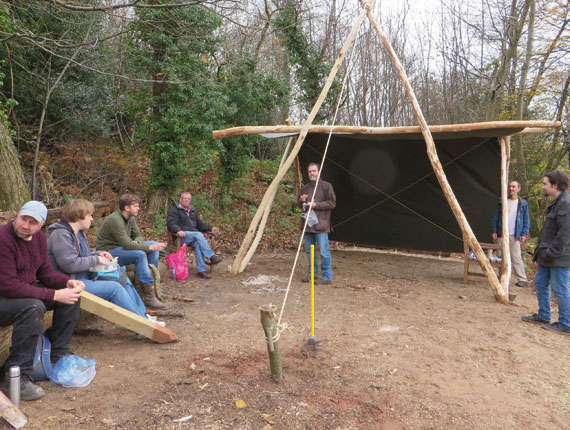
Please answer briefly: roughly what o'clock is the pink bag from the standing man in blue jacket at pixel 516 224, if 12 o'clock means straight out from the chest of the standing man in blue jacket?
The pink bag is roughly at 2 o'clock from the standing man in blue jacket.

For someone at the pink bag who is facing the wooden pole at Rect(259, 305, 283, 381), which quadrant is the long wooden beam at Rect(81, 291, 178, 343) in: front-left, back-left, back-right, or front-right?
front-right

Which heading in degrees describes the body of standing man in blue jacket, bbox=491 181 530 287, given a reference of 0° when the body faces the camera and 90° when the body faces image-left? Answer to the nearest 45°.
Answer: approximately 0°

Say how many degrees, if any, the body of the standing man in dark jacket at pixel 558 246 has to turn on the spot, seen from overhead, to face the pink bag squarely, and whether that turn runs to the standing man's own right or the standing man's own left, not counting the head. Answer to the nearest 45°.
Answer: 0° — they already face it

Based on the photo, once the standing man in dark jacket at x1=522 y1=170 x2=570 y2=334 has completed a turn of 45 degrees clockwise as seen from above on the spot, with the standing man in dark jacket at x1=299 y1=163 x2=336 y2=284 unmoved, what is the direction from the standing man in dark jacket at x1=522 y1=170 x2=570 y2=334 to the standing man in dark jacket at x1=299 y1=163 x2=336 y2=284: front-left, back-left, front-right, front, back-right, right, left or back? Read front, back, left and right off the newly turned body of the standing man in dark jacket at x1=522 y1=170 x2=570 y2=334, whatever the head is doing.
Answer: front-left

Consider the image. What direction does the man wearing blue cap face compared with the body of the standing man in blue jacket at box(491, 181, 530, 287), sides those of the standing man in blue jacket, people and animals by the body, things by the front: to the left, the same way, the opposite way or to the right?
to the left

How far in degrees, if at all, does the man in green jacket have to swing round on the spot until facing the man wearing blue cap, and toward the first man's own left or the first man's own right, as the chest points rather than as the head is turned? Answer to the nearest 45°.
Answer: approximately 90° to the first man's own right

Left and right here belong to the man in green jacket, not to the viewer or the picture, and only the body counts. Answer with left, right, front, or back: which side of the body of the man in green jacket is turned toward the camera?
right

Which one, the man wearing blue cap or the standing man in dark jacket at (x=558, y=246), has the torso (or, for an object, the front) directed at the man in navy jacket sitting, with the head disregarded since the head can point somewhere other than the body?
the standing man in dark jacket

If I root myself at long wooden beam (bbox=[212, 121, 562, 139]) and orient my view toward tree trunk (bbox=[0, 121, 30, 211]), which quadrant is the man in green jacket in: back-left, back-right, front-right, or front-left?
front-left

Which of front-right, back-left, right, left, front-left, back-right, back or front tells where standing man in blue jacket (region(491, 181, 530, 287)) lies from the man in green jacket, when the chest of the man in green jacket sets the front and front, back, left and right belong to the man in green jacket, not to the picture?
front

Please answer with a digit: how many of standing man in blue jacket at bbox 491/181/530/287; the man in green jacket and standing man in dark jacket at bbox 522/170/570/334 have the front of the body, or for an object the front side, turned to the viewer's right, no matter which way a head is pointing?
1

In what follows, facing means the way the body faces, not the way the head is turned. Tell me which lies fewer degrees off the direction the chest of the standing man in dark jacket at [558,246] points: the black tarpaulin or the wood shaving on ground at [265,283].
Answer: the wood shaving on ground

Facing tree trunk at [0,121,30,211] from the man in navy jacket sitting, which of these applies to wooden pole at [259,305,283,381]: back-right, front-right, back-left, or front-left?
back-left

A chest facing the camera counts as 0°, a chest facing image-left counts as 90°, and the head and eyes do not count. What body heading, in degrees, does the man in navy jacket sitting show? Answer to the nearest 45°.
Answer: approximately 315°

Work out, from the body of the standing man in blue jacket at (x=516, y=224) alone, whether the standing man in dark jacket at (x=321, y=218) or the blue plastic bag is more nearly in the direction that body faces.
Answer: the blue plastic bag

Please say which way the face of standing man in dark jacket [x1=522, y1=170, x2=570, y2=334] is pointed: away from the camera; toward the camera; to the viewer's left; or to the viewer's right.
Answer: to the viewer's left

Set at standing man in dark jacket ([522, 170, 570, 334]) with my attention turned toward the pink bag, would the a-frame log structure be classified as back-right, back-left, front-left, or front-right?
front-right
